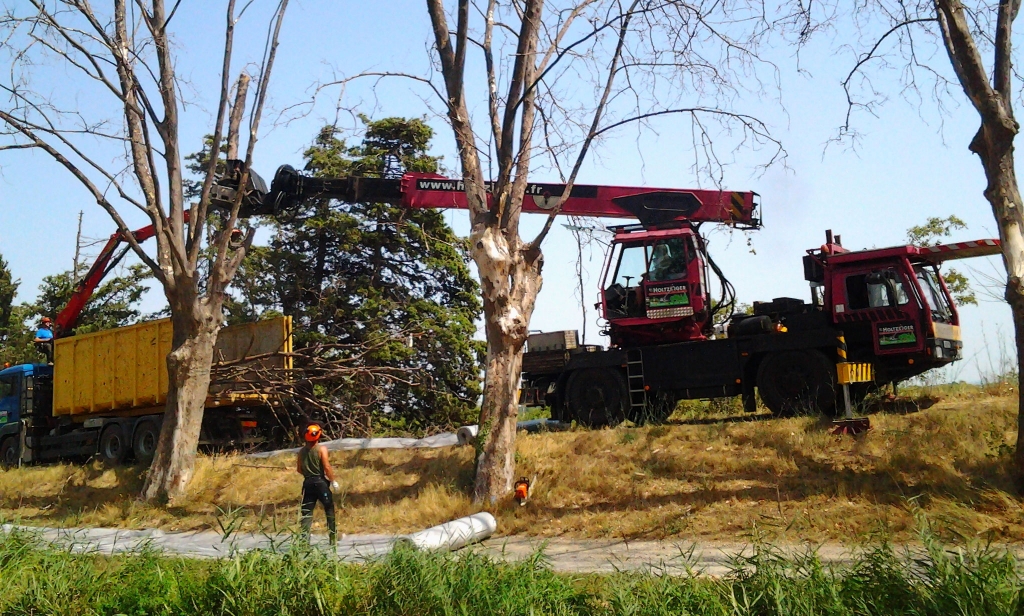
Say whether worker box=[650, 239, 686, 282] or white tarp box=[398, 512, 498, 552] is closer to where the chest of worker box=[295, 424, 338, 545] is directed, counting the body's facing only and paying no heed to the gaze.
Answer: the worker

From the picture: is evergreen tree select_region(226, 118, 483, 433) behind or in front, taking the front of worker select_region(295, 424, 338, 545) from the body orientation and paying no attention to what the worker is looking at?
in front

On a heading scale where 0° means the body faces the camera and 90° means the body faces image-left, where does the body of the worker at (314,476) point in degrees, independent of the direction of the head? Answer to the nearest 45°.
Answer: approximately 180°

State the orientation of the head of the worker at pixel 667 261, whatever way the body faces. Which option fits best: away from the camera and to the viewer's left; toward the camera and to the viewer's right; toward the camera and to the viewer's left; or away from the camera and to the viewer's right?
toward the camera and to the viewer's left

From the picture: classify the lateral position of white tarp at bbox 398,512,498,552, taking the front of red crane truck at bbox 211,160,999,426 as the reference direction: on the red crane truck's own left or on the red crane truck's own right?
on the red crane truck's own right

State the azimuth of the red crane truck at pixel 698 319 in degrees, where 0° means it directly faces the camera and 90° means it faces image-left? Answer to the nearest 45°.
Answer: approximately 270°

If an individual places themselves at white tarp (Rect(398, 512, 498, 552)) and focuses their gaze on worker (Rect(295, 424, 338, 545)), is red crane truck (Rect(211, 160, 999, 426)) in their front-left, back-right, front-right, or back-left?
back-right

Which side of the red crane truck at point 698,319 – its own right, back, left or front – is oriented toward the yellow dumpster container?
back

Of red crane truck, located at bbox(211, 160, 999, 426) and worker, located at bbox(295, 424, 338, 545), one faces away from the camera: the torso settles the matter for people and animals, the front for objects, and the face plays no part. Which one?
the worker

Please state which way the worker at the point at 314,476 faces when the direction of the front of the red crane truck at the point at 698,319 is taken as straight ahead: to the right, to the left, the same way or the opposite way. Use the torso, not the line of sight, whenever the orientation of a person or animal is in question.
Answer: to the left

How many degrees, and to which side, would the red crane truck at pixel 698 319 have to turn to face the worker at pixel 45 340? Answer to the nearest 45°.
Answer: approximately 180°

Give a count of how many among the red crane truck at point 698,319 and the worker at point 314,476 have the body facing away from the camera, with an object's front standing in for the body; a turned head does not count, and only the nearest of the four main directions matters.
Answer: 1

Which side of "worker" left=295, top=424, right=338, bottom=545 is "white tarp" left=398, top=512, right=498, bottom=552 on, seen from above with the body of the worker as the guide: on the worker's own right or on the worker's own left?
on the worker's own right
